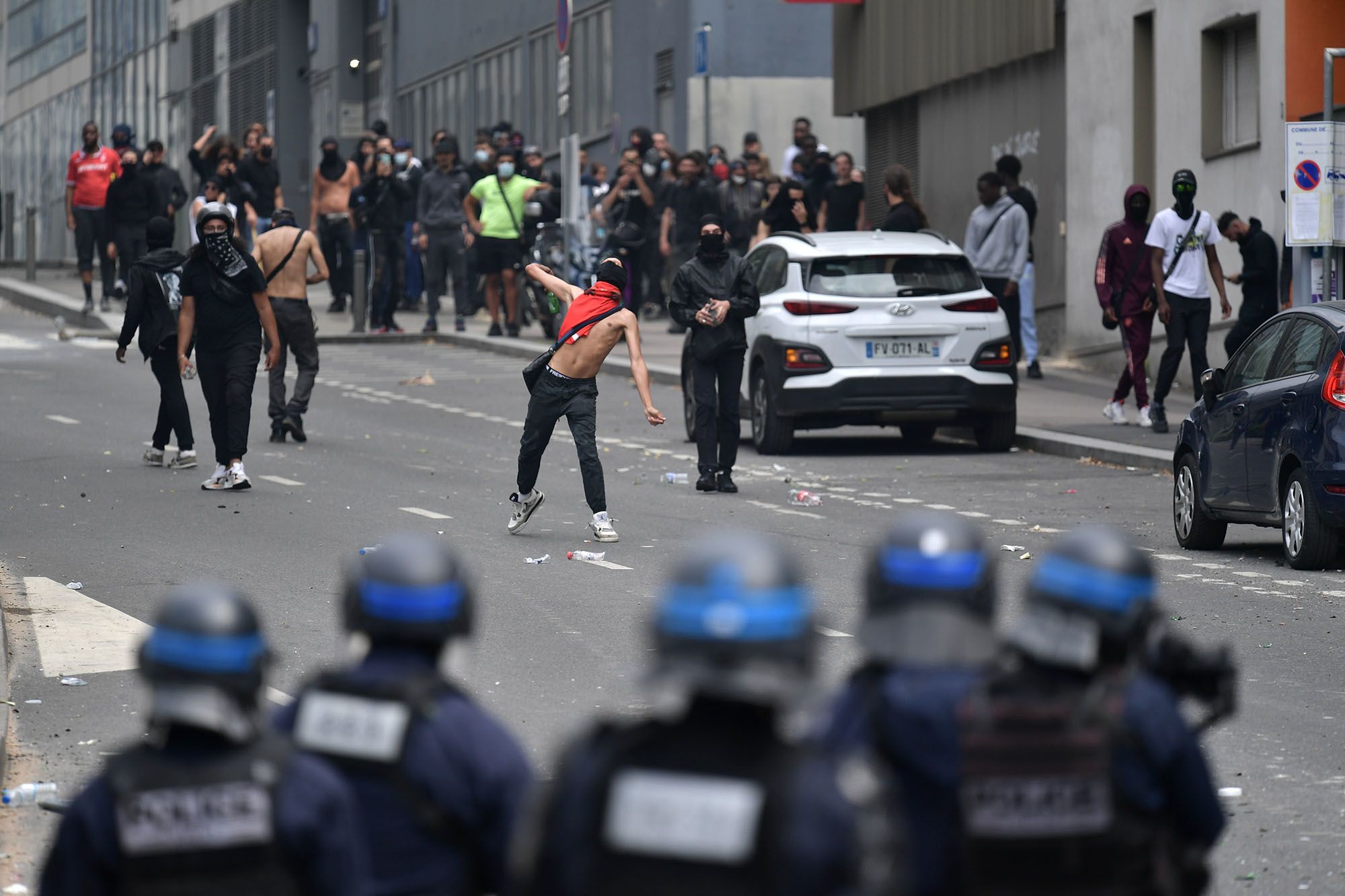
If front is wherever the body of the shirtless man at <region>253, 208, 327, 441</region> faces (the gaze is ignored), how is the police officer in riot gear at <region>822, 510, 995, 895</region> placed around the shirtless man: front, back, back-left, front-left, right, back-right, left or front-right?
back

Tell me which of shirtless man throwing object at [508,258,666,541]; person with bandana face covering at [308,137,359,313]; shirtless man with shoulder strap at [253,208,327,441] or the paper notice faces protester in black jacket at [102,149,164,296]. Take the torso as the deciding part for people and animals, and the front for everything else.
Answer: shirtless man with shoulder strap at [253,208,327,441]

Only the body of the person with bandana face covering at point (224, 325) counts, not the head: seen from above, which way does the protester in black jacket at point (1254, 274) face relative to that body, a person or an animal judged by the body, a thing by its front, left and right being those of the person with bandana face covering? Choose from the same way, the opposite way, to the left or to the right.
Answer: to the right

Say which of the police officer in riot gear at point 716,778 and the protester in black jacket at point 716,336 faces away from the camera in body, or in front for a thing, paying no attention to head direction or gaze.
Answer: the police officer in riot gear

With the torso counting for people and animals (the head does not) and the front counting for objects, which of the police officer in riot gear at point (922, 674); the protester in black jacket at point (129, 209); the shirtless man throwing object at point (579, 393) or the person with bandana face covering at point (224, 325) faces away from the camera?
the police officer in riot gear

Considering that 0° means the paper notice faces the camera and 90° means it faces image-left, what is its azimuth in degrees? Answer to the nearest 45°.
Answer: approximately 0°

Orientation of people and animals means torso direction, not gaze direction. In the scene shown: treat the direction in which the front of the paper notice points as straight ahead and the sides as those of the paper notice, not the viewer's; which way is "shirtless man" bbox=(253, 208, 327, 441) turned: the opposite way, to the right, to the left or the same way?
the opposite way

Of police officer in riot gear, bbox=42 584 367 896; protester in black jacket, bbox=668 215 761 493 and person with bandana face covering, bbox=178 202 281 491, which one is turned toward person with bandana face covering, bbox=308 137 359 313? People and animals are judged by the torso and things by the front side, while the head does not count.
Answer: the police officer in riot gear

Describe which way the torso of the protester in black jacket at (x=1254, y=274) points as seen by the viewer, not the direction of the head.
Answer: to the viewer's left

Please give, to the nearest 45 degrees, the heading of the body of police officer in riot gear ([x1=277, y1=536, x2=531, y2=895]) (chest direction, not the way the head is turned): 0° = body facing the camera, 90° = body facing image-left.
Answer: approximately 225°

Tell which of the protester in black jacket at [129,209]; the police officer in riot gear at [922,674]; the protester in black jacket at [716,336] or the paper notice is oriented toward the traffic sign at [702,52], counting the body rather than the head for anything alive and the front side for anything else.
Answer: the police officer in riot gear

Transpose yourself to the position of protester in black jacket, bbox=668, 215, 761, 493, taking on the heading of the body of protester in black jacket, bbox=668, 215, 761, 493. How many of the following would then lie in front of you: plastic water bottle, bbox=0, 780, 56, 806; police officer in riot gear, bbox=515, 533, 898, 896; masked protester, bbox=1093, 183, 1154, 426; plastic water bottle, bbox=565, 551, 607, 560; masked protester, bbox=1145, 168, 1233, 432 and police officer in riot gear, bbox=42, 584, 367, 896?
4

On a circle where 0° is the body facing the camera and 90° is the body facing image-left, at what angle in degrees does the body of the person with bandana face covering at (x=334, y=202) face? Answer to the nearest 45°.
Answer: approximately 0°

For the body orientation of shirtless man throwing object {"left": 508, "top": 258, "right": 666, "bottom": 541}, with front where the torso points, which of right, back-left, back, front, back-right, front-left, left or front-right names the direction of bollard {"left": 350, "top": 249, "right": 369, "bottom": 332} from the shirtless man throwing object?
back

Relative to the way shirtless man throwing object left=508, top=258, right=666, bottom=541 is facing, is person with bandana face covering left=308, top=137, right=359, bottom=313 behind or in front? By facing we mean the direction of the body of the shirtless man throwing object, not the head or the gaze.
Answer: behind

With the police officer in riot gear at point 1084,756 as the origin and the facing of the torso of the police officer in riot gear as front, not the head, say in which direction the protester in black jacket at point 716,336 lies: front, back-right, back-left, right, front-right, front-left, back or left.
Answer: front-left

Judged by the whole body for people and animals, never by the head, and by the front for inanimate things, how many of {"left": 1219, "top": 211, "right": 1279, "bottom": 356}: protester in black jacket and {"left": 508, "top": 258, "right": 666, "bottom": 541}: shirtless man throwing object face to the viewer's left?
1

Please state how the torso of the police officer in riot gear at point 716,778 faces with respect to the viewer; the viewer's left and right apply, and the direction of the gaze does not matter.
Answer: facing away from the viewer

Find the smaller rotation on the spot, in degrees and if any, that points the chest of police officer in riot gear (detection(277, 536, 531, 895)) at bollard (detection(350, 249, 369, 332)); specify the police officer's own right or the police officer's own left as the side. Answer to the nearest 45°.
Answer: approximately 45° to the police officer's own left
